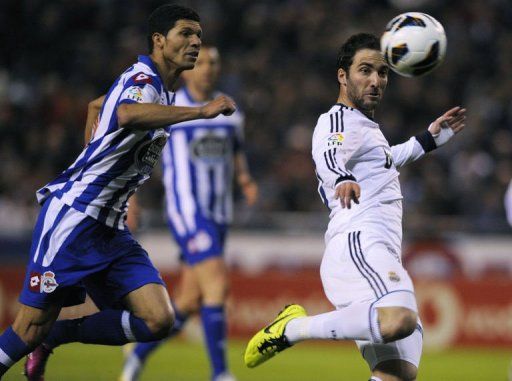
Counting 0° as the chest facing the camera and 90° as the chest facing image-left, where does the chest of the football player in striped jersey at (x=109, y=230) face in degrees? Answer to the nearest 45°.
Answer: approximately 270°

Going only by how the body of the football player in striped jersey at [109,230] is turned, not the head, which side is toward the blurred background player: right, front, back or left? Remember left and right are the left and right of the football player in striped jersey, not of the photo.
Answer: left

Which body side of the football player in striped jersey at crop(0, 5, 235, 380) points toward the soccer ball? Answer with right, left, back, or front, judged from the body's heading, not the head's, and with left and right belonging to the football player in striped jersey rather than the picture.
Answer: front

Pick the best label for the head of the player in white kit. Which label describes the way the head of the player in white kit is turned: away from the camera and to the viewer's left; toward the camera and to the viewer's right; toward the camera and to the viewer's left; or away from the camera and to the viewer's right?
toward the camera and to the viewer's right

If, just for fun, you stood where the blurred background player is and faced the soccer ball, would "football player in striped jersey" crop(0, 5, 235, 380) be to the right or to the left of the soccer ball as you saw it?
right
